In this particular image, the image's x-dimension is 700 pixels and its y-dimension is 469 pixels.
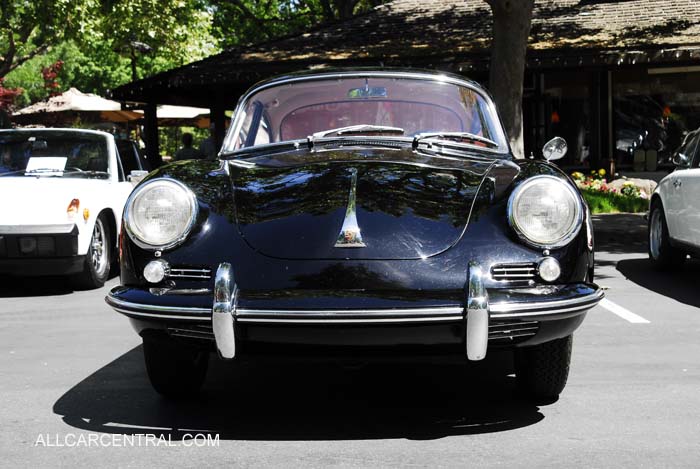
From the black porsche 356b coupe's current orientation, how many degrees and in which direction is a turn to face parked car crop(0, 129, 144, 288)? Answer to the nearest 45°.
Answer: approximately 135° to its right

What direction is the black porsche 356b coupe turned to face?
toward the camera

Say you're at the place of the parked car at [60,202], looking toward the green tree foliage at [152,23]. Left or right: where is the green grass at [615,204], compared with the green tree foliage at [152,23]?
right

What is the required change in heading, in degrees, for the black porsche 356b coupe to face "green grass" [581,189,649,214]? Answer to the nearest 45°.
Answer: approximately 180°
